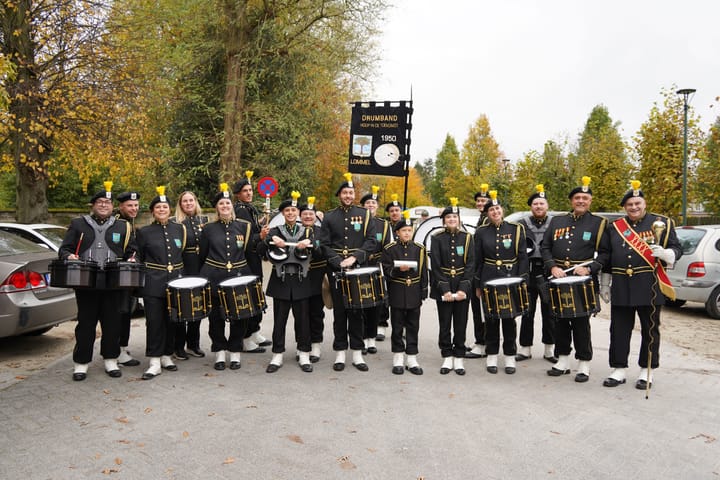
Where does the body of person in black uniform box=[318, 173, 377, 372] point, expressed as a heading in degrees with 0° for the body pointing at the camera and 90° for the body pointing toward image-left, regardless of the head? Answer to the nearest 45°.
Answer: approximately 0°

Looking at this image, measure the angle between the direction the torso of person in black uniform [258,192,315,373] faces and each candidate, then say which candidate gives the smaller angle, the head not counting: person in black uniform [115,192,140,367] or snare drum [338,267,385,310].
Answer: the snare drum

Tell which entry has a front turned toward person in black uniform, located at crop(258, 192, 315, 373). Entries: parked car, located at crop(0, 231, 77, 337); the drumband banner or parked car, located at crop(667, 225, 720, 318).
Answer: the drumband banner

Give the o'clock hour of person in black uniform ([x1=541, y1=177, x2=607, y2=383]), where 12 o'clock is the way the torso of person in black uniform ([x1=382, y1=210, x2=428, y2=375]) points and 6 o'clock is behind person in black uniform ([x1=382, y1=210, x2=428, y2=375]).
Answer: person in black uniform ([x1=541, y1=177, x2=607, y2=383]) is roughly at 9 o'clock from person in black uniform ([x1=382, y1=210, x2=428, y2=375]).

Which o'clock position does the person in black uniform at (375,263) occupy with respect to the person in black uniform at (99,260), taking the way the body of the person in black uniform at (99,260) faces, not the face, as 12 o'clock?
the person in black uniform at (375,263) is roughly at 9 o'clock from the person in black uniform at (99,260).

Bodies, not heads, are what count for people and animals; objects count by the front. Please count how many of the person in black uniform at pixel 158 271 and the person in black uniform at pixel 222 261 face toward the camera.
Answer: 2

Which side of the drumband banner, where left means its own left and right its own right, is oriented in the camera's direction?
front

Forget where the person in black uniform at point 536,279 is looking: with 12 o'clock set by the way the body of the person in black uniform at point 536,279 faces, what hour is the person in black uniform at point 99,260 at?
the person in black uniform at point 99,260 is roughly at 2 o'clock from the person in black uniform at point 536,279.

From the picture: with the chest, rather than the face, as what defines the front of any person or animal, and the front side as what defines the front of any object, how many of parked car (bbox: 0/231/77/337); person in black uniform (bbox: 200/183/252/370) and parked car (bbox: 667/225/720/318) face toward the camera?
1

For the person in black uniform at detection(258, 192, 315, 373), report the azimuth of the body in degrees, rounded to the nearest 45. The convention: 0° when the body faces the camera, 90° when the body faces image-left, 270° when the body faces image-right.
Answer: approximately 0°

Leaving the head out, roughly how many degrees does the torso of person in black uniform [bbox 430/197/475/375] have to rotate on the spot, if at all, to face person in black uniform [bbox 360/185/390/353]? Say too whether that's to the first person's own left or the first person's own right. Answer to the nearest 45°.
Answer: approximately 135° to the first person's own right

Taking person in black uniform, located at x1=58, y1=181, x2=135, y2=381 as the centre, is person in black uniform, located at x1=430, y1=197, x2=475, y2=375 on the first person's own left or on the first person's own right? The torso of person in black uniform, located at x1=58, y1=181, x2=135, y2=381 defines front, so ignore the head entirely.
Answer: on the first person's own left

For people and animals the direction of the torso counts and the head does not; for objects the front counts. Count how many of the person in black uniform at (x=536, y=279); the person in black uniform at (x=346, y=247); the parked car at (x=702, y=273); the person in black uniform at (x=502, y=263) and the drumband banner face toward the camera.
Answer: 4

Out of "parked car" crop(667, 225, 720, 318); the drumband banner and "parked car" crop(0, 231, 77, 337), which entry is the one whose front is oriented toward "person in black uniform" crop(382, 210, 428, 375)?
the drumband banner
